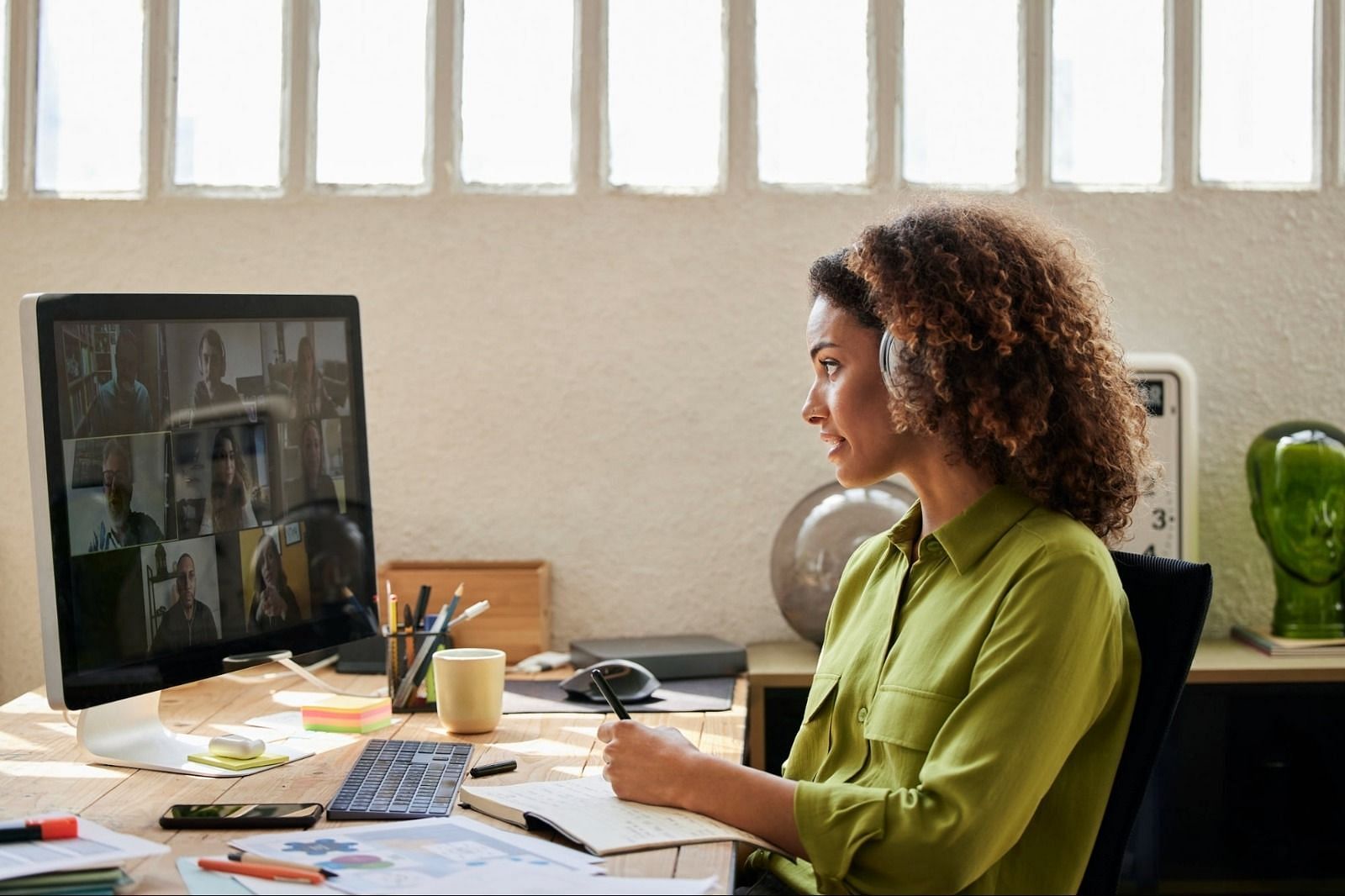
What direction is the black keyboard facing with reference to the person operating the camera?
facing to the right of the viewer

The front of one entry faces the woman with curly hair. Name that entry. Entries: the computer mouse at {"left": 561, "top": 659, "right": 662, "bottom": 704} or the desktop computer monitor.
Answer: the desktop computer monitor

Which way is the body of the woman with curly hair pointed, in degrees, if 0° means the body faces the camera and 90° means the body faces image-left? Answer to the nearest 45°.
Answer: approximately 45°

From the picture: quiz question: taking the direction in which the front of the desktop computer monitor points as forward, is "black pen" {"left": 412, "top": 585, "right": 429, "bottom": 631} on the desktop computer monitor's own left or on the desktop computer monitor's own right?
on the desktop computer monitor's own left

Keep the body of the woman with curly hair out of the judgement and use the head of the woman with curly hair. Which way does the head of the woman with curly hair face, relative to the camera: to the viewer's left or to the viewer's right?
to the viewer's left

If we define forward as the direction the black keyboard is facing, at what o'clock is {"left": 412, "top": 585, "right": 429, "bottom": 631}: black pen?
The black pen is roughly at 9 o'clock from the black keyboard.

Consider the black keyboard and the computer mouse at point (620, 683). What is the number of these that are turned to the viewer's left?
1

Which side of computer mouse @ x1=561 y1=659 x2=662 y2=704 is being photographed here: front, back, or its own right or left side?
left

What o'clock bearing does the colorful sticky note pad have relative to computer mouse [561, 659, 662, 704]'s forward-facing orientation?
The colorful sticky note pad is roughly at 11 o'clock from the computer mouse.

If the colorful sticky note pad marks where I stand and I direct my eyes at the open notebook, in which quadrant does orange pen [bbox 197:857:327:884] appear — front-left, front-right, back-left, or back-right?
front-right

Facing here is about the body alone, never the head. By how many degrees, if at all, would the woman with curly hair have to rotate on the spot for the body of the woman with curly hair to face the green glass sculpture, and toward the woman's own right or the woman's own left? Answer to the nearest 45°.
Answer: approximately 180°

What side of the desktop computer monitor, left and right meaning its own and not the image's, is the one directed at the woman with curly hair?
front

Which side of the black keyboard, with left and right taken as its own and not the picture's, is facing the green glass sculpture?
front
